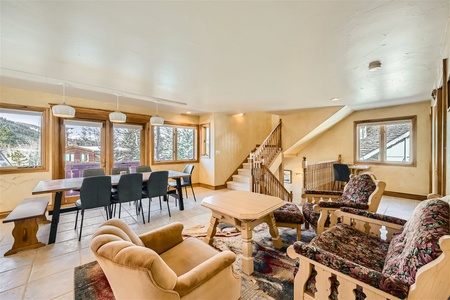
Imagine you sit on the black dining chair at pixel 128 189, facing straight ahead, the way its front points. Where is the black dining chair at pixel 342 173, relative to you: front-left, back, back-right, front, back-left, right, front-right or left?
back-right

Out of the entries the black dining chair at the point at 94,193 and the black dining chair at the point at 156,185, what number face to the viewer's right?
0

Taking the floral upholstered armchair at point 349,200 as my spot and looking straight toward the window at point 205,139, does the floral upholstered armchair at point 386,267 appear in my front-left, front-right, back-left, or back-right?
back-left

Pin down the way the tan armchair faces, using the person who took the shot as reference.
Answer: facing away from the viewer and to the right of the viewer

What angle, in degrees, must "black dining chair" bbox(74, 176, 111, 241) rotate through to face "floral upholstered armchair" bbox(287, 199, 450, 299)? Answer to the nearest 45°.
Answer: approximately 180°

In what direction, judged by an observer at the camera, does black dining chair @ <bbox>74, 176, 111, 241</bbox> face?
facing away from the viewer and to the left of the viewer

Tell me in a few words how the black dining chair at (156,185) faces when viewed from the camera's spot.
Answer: facing away from the viewer and to the left of the viewer

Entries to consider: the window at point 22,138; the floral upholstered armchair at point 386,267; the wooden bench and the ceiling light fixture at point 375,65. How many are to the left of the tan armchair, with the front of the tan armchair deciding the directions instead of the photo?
2

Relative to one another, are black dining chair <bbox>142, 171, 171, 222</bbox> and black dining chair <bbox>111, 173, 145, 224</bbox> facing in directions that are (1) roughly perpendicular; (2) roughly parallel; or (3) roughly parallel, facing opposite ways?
roughly parallel

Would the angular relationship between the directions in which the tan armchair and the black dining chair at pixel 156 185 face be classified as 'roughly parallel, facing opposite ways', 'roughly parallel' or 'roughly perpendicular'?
roughly perpendicular

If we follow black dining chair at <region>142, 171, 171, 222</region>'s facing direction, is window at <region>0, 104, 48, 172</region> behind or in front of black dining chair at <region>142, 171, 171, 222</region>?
in front

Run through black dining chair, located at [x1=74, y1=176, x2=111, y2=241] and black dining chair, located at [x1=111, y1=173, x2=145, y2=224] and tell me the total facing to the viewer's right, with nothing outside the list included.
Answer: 0

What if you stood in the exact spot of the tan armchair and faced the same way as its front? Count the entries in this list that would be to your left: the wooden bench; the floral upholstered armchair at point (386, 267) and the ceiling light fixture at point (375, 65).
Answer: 1

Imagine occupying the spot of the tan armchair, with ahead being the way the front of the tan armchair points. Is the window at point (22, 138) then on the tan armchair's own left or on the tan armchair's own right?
on the tan armchair's own left

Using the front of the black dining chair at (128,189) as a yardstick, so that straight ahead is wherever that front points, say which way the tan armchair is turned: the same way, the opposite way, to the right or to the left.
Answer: to the right

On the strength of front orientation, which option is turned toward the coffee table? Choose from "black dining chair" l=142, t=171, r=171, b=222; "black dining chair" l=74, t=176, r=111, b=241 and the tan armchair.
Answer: the tan armchair
